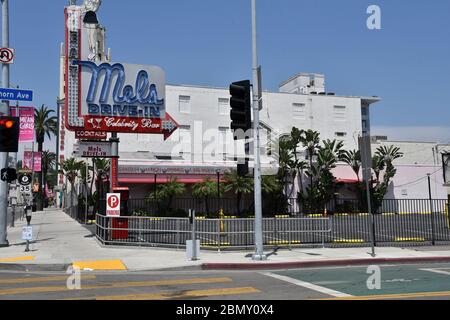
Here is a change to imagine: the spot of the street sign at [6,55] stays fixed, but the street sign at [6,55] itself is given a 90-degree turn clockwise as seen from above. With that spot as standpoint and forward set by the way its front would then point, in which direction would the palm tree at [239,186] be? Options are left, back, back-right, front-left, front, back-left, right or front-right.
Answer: back-right

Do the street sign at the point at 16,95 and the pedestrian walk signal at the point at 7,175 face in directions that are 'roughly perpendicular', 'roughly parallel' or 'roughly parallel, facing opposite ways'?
roughly parallel

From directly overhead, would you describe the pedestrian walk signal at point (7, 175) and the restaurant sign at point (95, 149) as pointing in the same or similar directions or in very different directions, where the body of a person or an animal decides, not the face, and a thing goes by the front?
same or similar directions

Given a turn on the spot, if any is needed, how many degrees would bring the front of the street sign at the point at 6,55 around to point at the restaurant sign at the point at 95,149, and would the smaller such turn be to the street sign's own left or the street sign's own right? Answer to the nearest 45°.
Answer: approximately 90° to the street sign's own left

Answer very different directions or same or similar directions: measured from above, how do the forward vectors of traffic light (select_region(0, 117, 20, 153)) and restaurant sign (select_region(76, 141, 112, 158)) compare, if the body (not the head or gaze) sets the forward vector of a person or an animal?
same or similar directions

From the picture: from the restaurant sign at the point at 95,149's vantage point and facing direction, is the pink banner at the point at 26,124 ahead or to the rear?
to the rear

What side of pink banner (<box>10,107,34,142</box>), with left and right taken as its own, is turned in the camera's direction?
front

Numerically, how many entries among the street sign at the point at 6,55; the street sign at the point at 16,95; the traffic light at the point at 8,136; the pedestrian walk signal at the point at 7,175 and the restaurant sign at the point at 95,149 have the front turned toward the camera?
5

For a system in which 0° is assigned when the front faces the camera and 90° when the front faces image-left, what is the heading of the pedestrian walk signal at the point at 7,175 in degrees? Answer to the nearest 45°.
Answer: approximately 0°

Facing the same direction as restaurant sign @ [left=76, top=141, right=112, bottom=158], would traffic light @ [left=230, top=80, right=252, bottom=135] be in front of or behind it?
in front

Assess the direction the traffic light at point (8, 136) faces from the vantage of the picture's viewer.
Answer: facing the viewer

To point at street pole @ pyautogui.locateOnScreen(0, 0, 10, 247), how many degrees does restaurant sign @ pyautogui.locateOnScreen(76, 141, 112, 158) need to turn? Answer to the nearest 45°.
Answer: approximately 90° to its right
